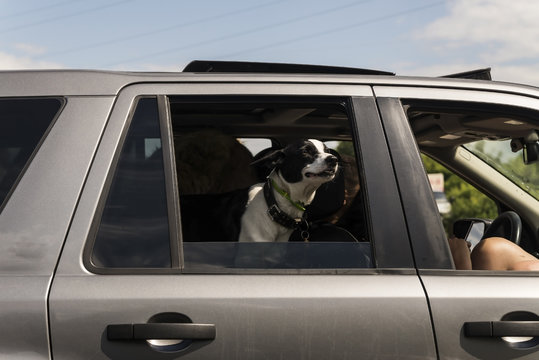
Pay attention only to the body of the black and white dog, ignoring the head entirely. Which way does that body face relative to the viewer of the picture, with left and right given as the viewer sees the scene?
facing the viewer and to the right of the viewer

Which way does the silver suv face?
to the viewer's right
